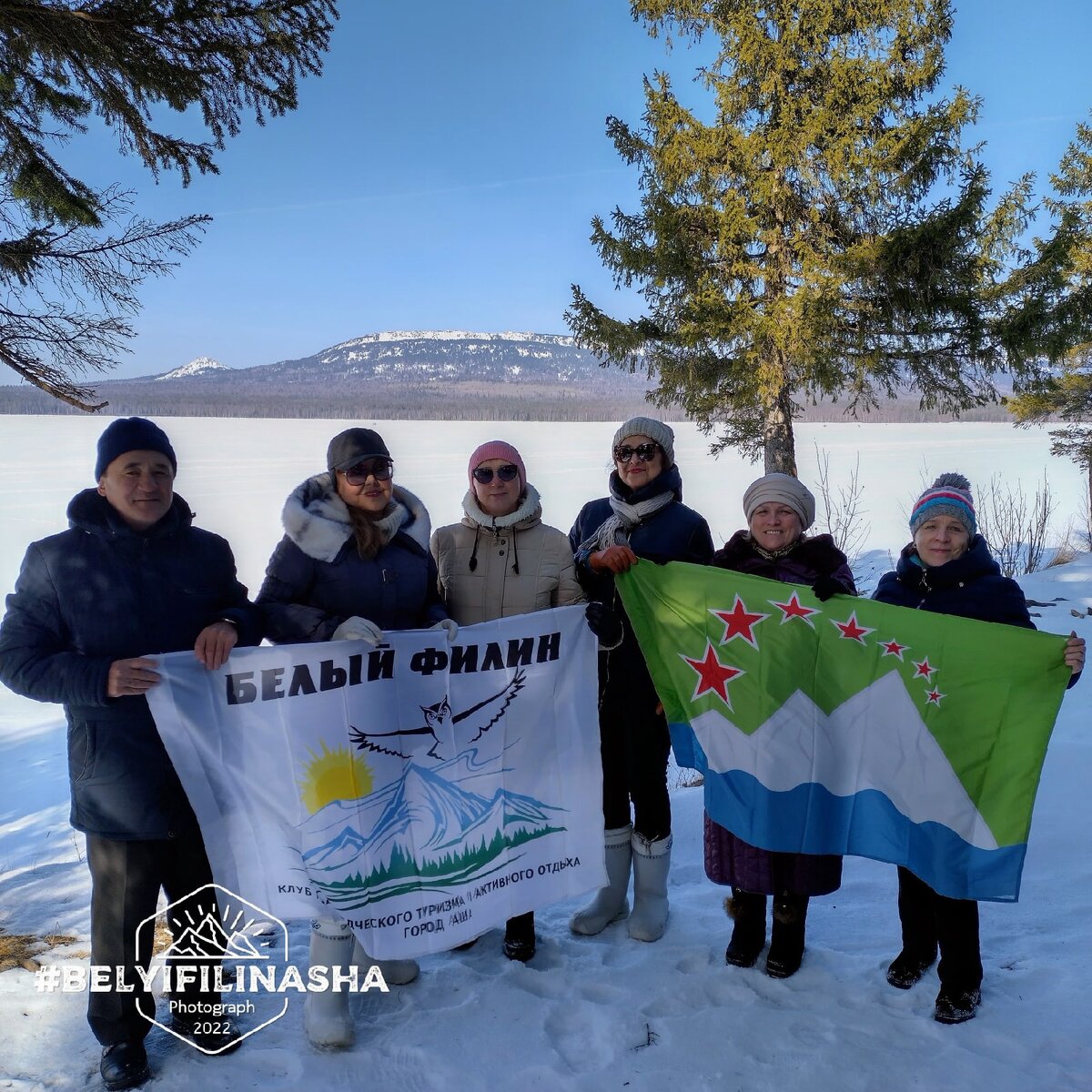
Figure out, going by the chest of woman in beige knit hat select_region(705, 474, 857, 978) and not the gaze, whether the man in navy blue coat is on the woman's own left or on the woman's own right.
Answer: on the woman's own right

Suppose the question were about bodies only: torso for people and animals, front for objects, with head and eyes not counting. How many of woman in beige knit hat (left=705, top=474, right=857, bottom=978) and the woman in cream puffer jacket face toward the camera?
2

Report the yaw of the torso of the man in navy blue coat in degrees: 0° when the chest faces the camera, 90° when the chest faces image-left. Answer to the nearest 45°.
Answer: approximately 315°

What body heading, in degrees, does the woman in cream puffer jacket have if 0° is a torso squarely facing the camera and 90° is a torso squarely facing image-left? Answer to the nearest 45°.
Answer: approximately 0°
